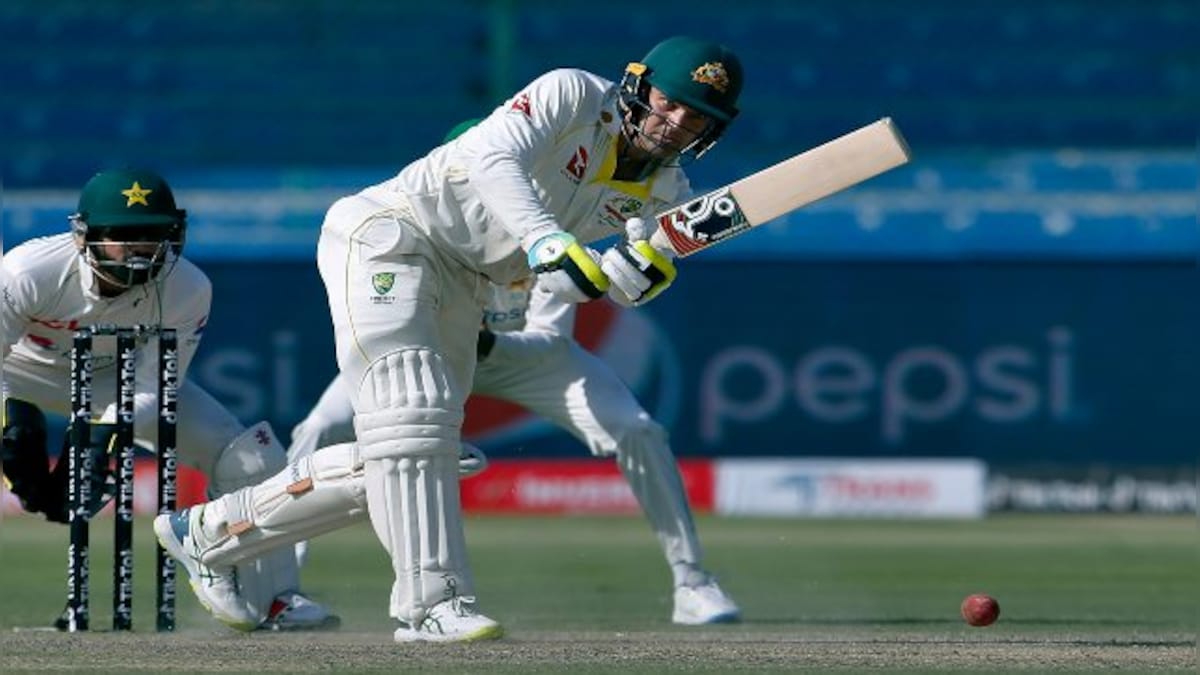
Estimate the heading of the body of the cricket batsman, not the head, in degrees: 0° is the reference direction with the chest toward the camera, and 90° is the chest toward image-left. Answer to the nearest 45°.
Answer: approximately 315°

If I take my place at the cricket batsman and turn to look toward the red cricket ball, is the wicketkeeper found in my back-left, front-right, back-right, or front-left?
back-left

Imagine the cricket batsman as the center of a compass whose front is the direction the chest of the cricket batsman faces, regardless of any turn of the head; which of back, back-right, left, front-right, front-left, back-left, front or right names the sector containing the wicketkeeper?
back

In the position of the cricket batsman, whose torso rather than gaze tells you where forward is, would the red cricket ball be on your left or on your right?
on your left

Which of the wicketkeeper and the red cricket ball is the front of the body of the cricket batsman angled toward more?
the red cricket ball
